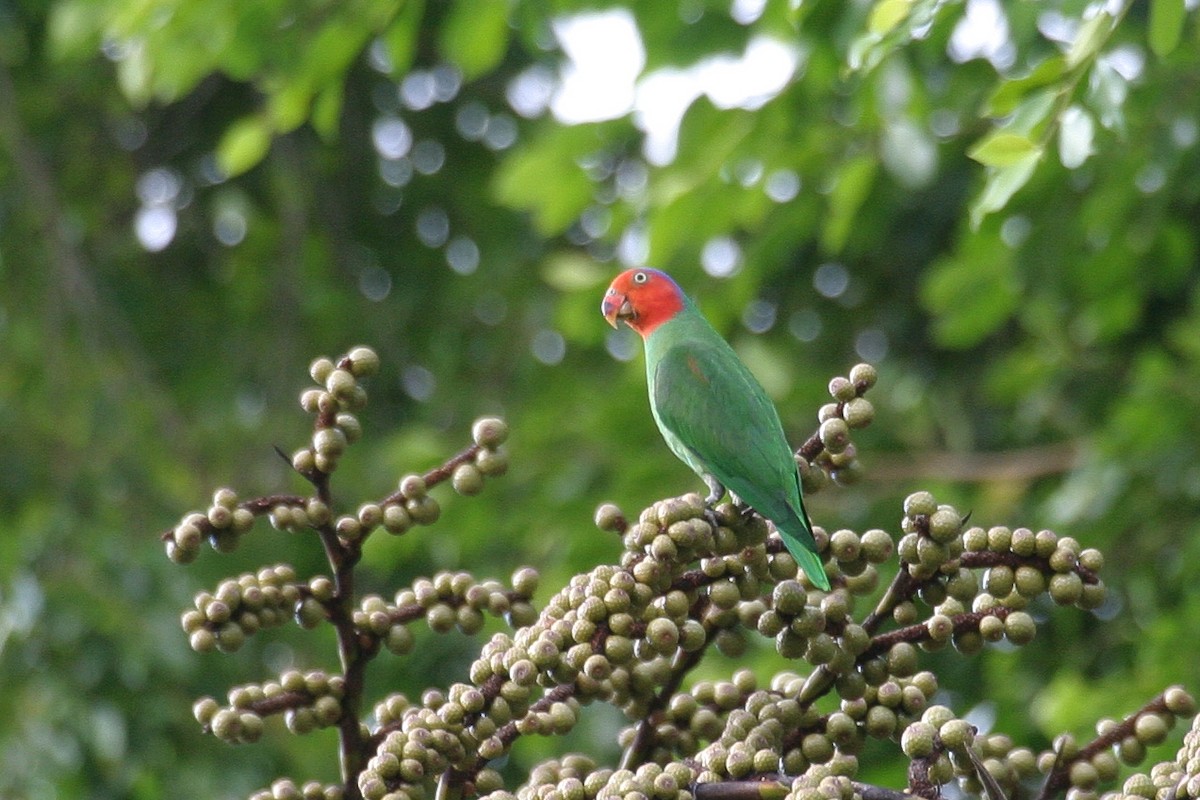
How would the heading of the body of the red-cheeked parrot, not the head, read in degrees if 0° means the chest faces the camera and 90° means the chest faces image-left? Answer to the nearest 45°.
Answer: approximately 90°

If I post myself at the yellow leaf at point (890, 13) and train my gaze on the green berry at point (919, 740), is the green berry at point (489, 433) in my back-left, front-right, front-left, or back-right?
front-right

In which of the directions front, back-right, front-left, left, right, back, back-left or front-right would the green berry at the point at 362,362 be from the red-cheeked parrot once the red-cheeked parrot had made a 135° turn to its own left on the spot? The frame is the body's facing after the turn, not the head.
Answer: right

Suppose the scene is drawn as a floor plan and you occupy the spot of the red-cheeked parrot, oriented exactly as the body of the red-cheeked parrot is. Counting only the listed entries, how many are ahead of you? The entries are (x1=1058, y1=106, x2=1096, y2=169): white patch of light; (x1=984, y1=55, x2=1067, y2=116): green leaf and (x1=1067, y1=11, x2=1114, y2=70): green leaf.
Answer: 0
